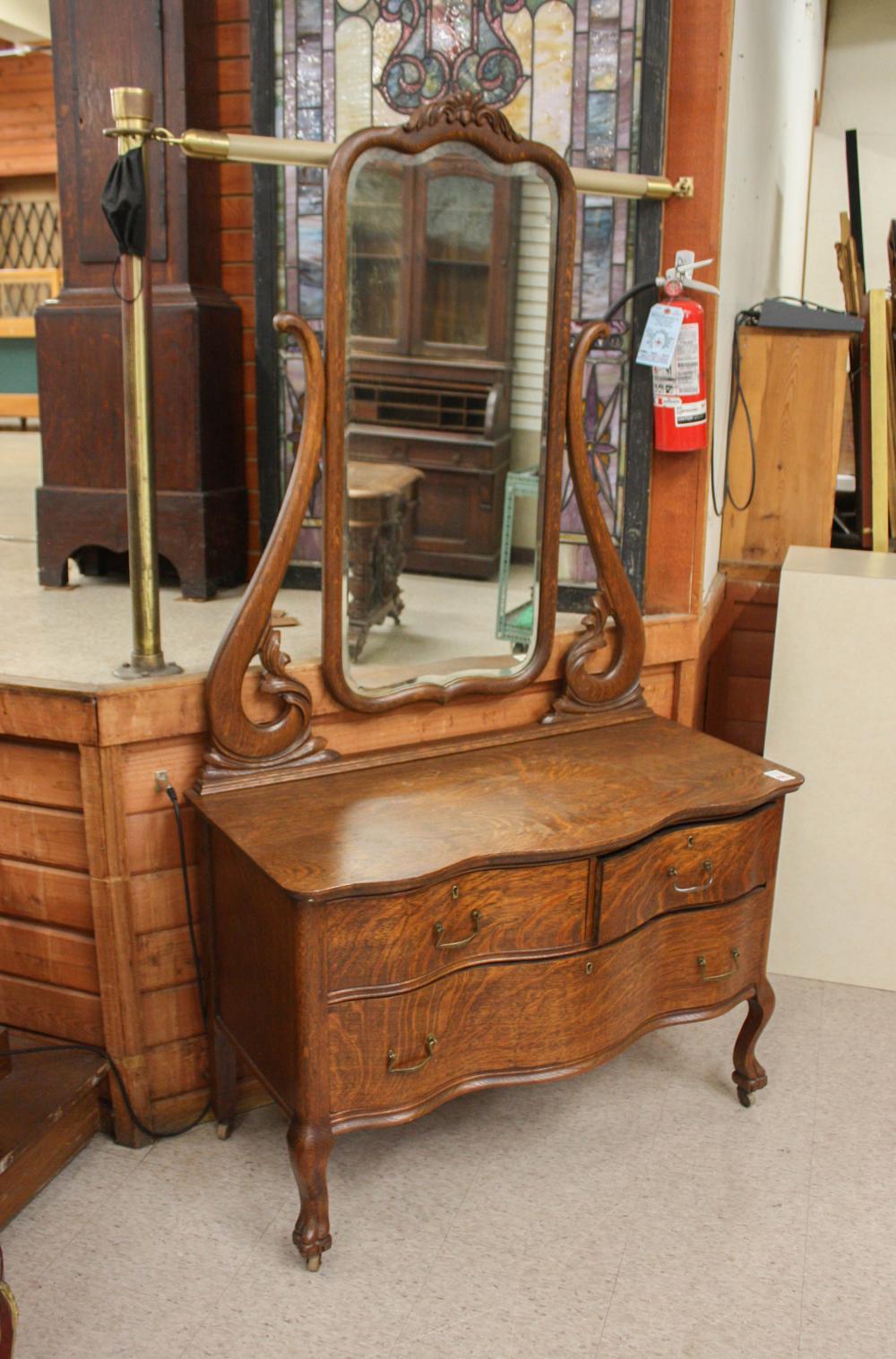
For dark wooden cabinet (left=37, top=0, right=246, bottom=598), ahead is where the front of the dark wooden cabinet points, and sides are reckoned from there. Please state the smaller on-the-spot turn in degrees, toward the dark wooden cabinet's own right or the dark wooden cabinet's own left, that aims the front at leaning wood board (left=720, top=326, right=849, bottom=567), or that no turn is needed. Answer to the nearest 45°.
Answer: approximately 135° to the dark wooden cabinet's own left

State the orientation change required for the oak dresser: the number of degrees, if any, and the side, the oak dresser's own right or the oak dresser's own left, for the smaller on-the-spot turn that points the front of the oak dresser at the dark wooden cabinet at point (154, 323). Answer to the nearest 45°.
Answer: approximately 180°

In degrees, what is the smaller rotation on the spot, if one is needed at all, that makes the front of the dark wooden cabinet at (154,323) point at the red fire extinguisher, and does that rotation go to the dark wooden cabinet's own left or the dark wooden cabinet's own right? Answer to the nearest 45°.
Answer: approximately 90° to the dark wooden cabinet's own left

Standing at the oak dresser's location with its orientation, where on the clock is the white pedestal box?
The white pedestal box is roughly at 9 o'clock from the oak dresser.

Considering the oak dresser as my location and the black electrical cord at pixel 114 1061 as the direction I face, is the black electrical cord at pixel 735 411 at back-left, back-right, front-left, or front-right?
back-right

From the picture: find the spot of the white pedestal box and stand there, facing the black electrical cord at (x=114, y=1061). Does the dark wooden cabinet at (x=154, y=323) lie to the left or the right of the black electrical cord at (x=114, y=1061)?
right

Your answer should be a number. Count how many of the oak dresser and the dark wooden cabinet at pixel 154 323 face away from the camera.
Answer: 0

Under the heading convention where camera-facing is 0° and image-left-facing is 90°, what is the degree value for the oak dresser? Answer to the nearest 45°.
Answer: approximately 315°

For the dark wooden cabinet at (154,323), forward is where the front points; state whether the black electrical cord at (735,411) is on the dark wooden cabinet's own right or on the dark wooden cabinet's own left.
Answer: on the dark wooden cabinet's own left

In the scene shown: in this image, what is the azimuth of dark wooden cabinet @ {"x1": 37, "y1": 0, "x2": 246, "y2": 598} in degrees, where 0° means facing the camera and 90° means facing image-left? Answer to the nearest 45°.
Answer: approximately 45°

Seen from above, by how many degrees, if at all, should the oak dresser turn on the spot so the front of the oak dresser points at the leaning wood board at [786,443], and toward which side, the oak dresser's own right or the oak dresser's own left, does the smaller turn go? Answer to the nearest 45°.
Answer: approximately 90° to the oak dresser's own left
